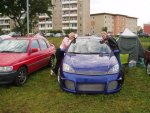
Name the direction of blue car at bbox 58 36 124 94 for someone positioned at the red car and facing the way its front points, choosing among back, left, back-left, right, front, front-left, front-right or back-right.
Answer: left

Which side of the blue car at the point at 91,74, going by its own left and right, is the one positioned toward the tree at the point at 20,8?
back

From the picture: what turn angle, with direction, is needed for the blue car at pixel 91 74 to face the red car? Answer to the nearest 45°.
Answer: approximately 135° to its right

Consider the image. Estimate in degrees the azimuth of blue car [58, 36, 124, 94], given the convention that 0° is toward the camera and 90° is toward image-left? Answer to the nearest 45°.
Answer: approximately 0°
